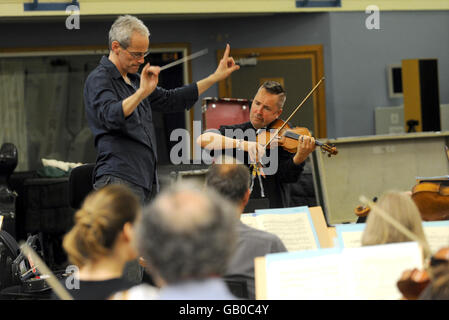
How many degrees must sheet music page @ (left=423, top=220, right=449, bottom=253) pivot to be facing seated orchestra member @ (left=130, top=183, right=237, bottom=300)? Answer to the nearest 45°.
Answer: approximately 45° to its right

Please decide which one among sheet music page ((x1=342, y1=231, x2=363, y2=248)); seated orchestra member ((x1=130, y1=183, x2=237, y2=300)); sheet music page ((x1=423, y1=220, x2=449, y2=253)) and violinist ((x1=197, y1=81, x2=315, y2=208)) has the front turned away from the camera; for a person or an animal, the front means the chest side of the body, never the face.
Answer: the seated orchestra member

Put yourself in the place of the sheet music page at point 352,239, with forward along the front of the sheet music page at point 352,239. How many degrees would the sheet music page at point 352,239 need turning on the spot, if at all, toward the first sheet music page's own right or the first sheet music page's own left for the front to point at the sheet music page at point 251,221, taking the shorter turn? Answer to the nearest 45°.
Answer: approximately 135° to the first sheet music page's own right

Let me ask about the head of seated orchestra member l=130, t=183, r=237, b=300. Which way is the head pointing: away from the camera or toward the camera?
away from the camera

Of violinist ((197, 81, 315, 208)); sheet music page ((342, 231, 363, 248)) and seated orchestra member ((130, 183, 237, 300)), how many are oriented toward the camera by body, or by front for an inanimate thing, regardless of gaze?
2

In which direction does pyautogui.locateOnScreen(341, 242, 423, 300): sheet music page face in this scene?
toward the camera

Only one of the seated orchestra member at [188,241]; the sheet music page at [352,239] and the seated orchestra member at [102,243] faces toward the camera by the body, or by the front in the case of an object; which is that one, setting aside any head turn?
the sheet music page

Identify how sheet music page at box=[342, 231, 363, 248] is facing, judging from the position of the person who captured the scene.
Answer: facing the viewer

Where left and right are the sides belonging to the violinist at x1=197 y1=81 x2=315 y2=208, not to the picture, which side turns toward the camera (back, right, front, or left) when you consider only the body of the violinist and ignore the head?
front

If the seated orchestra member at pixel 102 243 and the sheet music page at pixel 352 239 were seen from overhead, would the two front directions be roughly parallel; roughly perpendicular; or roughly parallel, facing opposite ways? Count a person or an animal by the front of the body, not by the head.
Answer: roughly parallel, facing opposite ways

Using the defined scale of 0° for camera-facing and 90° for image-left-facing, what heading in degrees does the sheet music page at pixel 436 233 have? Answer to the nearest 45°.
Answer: approximately 0°

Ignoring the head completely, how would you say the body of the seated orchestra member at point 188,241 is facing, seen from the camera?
away from the camera

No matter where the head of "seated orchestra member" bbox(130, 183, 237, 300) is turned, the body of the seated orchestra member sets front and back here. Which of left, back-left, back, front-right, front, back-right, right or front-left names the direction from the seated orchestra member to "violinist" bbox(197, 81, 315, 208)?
front

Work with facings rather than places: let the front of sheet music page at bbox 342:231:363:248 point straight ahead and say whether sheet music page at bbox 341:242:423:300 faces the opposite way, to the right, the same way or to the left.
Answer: the same way

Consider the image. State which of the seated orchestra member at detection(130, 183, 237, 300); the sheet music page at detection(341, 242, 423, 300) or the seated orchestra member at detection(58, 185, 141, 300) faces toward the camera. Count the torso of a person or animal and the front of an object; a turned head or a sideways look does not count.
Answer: the sheet music page
